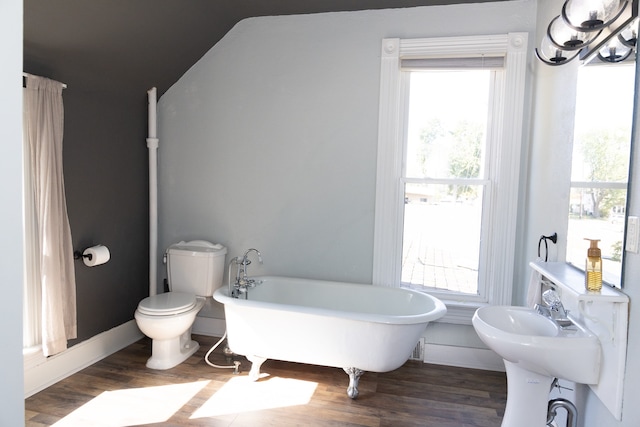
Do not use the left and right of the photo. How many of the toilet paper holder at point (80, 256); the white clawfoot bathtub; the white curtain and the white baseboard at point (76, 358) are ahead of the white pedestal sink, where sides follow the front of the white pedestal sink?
4

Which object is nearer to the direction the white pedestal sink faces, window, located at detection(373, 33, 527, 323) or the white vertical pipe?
the white vertical pipe

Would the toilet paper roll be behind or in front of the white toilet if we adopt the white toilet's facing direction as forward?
in front

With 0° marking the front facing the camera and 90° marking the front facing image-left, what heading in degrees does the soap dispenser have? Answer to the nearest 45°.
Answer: approximately 90°

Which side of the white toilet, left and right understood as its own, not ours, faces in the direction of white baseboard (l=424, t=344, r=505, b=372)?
left

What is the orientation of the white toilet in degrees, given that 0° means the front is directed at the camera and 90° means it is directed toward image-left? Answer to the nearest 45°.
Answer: approximately 45°

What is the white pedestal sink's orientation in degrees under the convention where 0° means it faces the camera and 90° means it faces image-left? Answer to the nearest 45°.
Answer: approximately 90°

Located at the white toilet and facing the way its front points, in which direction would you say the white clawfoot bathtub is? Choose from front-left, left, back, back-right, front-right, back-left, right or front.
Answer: left

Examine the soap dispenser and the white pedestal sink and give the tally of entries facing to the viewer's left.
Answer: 2

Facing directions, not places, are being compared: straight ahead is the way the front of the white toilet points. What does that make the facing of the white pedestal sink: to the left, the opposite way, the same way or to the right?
to the right

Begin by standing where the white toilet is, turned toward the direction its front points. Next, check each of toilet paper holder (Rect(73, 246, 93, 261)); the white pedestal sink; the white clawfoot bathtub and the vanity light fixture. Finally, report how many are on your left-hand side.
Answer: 3

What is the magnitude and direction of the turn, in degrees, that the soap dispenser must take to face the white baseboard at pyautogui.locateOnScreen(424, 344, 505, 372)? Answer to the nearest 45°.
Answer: approximately 45° to its right

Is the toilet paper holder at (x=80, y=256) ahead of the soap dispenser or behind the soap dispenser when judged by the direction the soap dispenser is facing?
ahead
